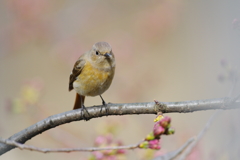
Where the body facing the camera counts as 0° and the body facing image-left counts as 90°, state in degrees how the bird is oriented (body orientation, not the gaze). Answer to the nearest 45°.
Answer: approximately 315°
